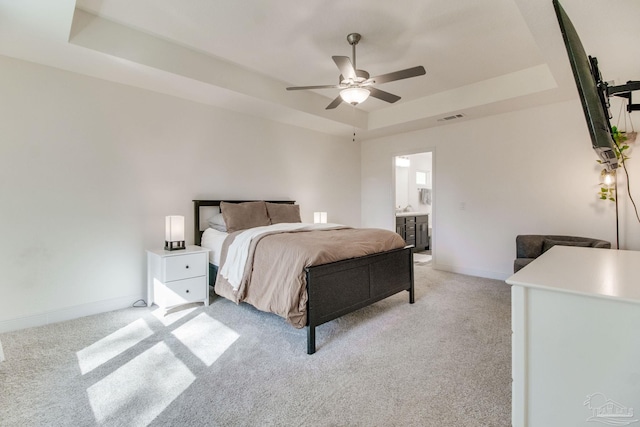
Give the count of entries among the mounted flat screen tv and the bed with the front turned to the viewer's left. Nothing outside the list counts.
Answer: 1

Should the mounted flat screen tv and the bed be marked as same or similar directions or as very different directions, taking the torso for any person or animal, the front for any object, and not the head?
very different directions

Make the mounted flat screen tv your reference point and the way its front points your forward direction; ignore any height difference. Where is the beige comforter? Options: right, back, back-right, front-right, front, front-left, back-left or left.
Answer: front

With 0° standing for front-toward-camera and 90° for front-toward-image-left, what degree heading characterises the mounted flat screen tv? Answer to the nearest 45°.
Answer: approximately 90°

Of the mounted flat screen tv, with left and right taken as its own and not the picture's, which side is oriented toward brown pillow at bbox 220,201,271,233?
front
